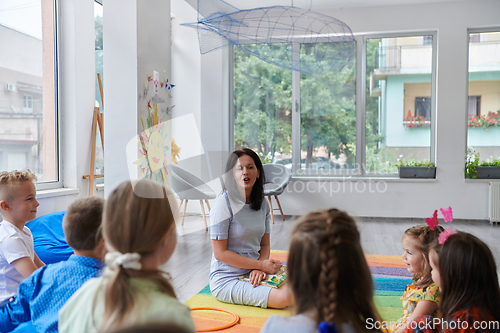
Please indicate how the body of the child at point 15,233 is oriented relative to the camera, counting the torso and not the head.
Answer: to the viewer's right

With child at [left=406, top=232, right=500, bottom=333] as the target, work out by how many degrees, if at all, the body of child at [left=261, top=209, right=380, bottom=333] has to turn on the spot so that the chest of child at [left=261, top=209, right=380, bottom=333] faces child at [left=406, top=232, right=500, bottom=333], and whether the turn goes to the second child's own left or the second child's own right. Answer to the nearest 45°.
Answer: approximately 45° to the second child's own right

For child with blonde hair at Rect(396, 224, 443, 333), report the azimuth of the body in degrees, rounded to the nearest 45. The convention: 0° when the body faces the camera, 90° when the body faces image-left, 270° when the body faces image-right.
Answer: approximately 90°

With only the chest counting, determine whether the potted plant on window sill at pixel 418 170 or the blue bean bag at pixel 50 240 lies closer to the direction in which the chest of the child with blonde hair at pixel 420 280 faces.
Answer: the blue bean bag

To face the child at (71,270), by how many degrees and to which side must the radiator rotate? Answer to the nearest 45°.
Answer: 0° — it already faces them

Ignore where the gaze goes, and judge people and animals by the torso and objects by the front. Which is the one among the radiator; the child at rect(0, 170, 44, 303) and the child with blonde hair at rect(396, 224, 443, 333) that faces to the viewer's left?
the child with blonde hair

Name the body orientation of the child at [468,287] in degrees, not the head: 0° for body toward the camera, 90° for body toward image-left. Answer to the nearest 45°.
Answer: approximately 135°

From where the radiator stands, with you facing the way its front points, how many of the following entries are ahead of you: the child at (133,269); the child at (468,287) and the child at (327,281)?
3

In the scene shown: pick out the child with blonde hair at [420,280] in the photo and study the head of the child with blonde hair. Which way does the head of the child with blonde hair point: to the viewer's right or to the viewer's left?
to the viewer's left

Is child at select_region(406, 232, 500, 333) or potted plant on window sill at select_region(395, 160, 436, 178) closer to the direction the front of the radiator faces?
the child

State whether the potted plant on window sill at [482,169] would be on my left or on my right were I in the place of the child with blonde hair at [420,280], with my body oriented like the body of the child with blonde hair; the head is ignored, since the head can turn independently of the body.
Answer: on my right
